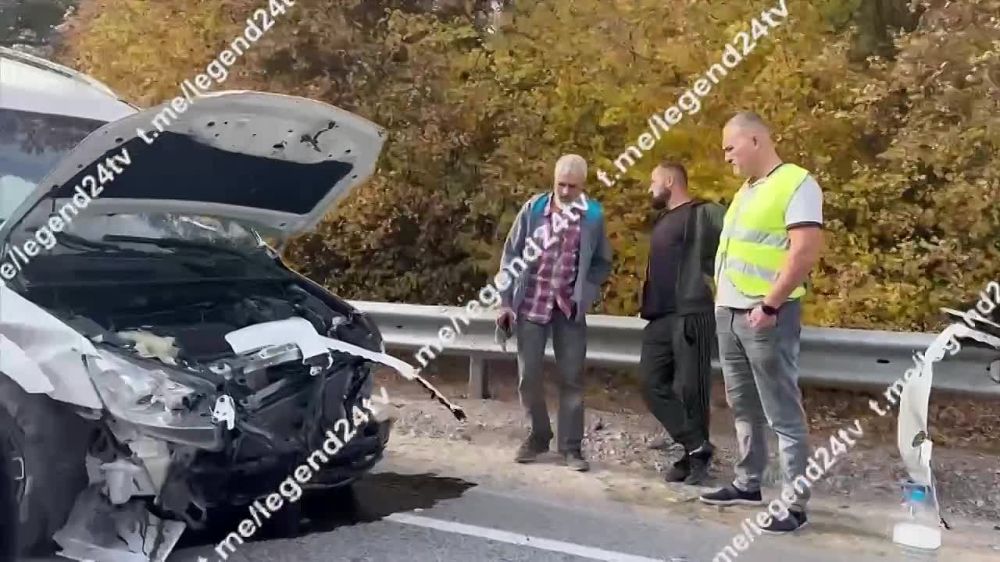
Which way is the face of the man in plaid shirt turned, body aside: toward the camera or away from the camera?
toward the camera

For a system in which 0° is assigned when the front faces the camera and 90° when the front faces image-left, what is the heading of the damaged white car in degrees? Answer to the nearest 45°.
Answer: approximately 315°

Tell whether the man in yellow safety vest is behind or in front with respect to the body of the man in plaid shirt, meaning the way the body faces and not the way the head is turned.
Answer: in front

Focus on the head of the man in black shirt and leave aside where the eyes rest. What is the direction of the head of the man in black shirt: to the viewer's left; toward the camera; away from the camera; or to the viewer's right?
to the viewer's left

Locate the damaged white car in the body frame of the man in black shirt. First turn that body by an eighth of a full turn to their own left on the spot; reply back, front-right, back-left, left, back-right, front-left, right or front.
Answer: front-right

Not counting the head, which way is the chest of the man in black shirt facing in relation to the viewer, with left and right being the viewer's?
facing the viewer and to the left of the viewer

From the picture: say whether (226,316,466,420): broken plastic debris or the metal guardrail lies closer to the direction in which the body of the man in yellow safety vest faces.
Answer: the broken plastic debris

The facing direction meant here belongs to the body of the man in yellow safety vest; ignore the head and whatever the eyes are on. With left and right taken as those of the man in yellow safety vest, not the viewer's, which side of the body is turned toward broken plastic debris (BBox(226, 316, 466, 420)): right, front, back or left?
front

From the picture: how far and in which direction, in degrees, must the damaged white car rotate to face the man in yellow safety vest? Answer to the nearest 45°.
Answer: approximately 45° to its left

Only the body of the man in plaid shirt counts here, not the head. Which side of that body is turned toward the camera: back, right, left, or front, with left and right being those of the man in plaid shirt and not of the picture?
front

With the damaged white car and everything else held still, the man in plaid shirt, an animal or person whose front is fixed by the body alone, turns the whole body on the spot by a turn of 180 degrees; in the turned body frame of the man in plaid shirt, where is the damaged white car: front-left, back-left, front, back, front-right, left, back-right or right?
back-left

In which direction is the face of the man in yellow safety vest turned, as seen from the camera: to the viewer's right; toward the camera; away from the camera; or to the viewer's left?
to the viewer's left
